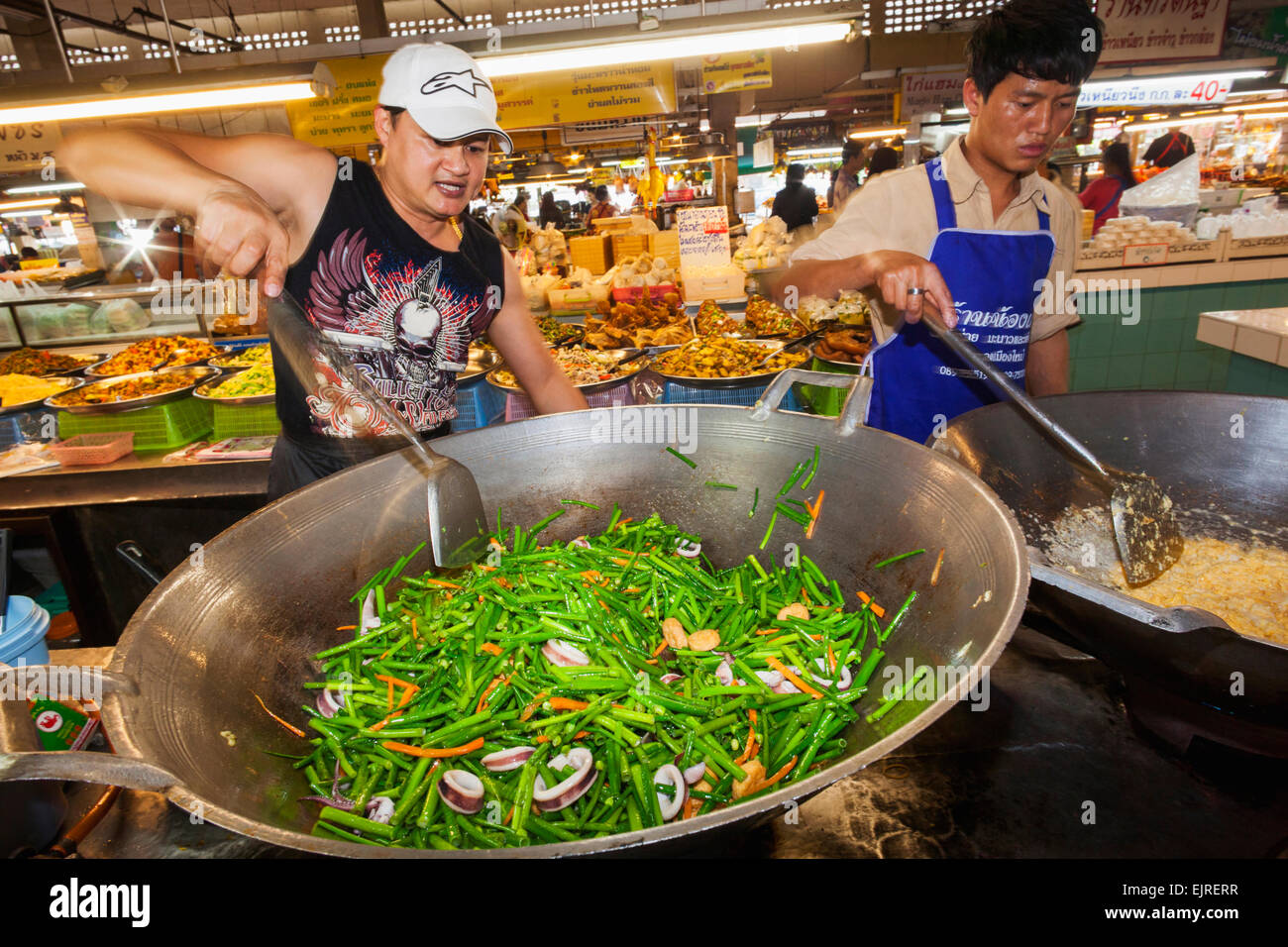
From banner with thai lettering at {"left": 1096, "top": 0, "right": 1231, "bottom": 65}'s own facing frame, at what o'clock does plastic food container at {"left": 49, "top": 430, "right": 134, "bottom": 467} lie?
The plastic food container is roughly at 1 o'clock from the banner with thai lettering.

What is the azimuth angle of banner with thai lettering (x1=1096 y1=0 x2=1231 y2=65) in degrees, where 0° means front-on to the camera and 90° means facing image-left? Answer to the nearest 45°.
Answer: approximately 0°

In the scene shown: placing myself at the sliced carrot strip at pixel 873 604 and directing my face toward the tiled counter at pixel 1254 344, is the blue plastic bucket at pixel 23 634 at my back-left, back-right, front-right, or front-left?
back-left

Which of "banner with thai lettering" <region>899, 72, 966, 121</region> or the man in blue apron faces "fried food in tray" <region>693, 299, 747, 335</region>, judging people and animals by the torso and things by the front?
the banner with thai lettering

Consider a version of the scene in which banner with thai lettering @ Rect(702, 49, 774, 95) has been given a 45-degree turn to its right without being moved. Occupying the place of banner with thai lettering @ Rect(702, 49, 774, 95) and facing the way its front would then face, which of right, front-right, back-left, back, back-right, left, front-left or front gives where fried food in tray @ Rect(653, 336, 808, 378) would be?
front-left

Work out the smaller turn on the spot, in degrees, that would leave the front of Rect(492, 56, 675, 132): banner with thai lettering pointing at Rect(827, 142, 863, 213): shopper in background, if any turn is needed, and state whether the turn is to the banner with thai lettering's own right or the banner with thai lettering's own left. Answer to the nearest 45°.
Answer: approximately 135° to the banner with thai lettering's own left

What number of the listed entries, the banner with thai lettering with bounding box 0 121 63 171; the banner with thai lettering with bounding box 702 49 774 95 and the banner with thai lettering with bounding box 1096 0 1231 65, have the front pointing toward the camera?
3

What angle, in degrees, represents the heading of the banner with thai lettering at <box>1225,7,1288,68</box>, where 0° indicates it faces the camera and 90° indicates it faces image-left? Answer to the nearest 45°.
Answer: approximately 0°

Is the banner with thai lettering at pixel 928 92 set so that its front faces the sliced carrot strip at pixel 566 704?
yes

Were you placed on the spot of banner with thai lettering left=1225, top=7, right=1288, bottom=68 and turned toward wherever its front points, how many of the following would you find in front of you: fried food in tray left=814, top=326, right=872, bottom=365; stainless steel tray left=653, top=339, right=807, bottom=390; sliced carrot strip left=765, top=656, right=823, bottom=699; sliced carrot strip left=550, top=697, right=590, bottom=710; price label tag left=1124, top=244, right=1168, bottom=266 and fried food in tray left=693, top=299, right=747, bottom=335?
6

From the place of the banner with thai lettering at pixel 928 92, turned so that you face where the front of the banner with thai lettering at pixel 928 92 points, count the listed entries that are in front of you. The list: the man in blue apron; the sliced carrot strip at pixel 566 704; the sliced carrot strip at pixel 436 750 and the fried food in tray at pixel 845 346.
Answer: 4

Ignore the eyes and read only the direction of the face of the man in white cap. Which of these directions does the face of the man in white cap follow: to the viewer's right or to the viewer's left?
to the viewer's right
